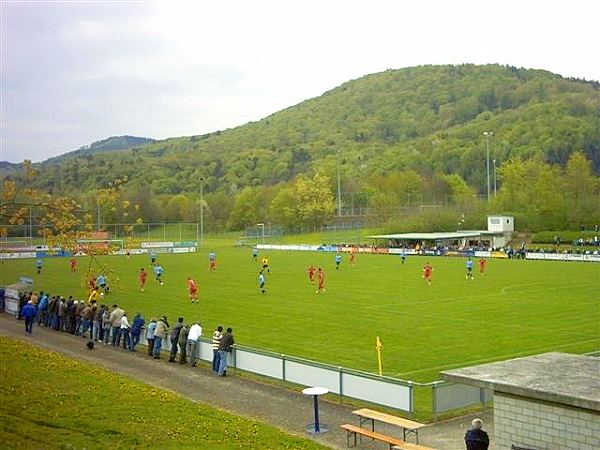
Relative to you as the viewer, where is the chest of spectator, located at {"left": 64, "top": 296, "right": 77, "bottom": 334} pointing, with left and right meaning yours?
facing away from the viewer and to the right of the viewer

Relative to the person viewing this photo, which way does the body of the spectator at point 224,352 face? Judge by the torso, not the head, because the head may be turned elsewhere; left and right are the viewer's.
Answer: facing away from the viewer and to the right of the viewer

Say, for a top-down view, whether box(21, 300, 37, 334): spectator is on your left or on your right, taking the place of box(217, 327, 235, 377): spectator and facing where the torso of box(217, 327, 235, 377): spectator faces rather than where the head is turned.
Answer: on your left

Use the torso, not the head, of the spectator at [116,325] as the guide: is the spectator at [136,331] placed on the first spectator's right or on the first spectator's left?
on the first spectator's right

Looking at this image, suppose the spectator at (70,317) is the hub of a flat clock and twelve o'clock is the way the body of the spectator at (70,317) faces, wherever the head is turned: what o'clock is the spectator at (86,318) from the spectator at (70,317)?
the spectator at (86,318) is roughly at 4 o'clock from the spectator at (70,317).

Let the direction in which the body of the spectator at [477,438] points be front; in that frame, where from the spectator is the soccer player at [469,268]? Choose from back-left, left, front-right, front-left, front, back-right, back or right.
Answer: front

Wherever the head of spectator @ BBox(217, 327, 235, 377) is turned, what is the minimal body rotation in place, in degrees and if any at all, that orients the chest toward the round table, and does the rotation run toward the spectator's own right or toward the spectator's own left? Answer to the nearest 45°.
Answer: approximately 135° to the spectator's own right

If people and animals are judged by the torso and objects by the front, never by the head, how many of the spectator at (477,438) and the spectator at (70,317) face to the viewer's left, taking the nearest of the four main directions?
0

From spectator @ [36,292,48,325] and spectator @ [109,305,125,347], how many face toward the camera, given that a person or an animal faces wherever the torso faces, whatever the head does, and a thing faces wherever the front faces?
0

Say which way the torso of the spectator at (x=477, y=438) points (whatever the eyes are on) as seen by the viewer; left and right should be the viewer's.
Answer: facing away from the viewer

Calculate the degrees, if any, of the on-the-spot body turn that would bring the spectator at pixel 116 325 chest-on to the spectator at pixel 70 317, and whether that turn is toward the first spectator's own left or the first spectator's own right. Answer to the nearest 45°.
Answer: approximately 90° to the first spectator's own left

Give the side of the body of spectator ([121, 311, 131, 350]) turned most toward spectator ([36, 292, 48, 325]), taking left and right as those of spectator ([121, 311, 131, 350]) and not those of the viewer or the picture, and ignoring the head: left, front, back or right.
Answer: left

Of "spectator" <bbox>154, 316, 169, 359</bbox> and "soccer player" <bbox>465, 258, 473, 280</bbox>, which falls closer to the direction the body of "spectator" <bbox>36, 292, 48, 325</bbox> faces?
the soccer player
